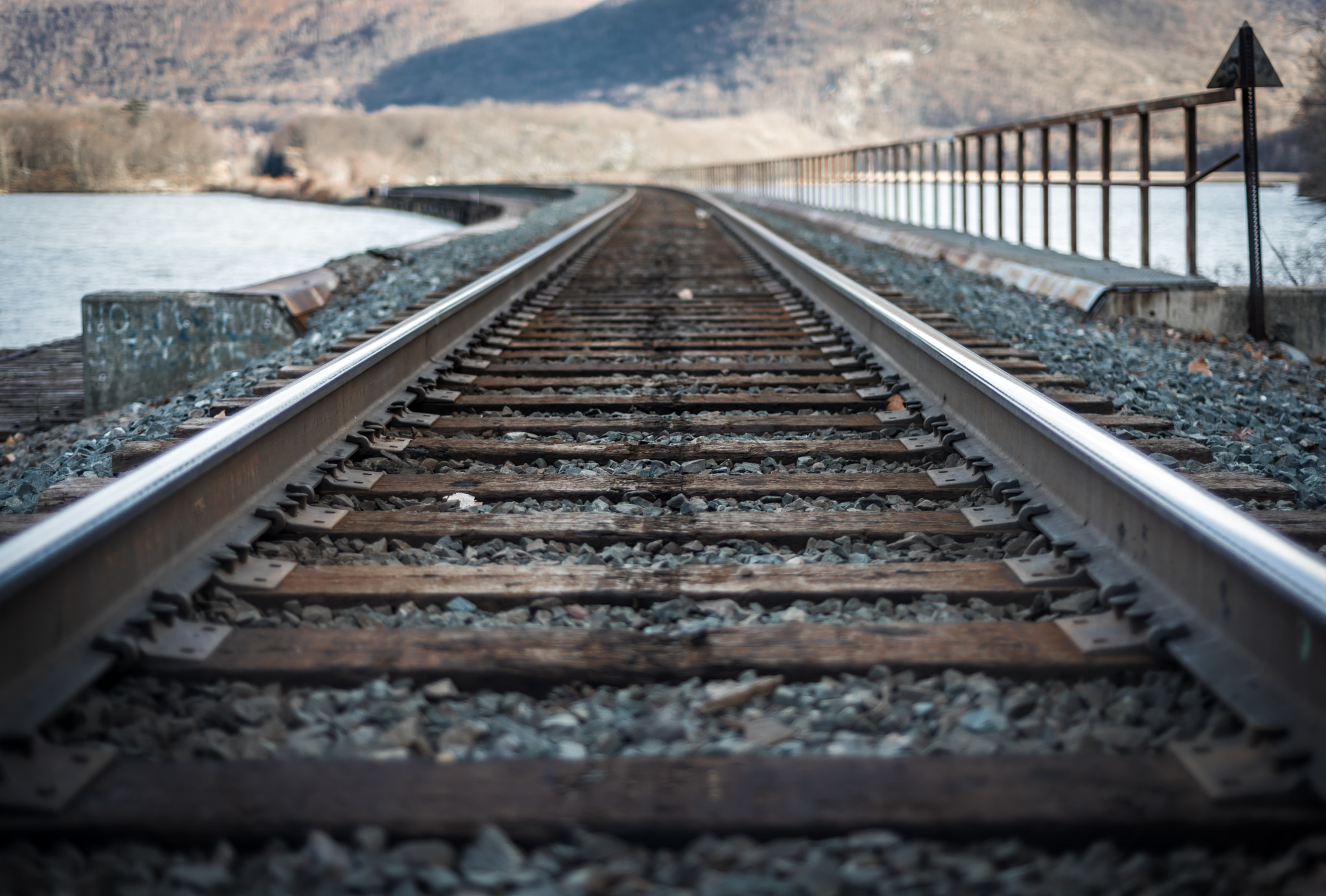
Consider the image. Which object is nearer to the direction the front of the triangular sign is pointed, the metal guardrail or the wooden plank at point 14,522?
the metal guardrail

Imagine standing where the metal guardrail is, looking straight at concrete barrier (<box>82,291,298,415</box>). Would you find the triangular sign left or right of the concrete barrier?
left

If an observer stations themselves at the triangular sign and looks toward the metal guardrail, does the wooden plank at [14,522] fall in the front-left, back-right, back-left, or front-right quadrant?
back-left

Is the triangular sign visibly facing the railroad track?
no

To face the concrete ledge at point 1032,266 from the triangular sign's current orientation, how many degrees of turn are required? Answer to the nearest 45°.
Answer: approximately 45° to its left

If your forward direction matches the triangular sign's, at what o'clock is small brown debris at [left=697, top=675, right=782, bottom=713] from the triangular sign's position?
The small brown debris is roughly at 6 o'clock from the triangular sign.

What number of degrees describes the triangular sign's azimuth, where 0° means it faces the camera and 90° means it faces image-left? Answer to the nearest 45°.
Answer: approximately 180°

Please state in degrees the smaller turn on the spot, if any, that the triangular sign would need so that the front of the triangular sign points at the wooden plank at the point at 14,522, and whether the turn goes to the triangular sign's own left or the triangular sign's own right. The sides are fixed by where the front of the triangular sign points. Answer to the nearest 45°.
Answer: approximately 180°

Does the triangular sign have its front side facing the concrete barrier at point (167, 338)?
no
